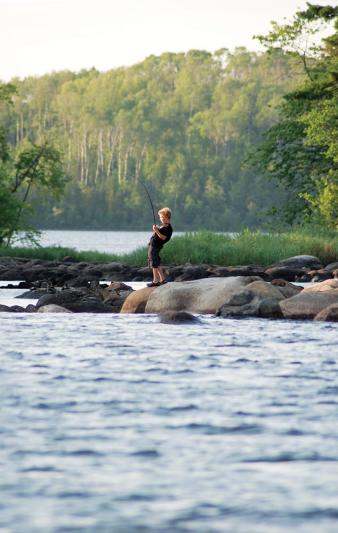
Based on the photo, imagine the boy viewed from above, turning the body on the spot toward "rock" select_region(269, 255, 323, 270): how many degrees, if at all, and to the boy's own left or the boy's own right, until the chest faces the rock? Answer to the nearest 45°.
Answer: approximately 90° to the boy's own right

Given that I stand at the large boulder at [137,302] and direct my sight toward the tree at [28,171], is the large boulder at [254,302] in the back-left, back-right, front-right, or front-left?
back-right

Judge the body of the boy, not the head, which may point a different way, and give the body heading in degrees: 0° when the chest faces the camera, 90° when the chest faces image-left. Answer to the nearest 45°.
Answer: approximately 90°

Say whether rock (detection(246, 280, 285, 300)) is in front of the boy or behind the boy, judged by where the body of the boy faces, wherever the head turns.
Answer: behind
